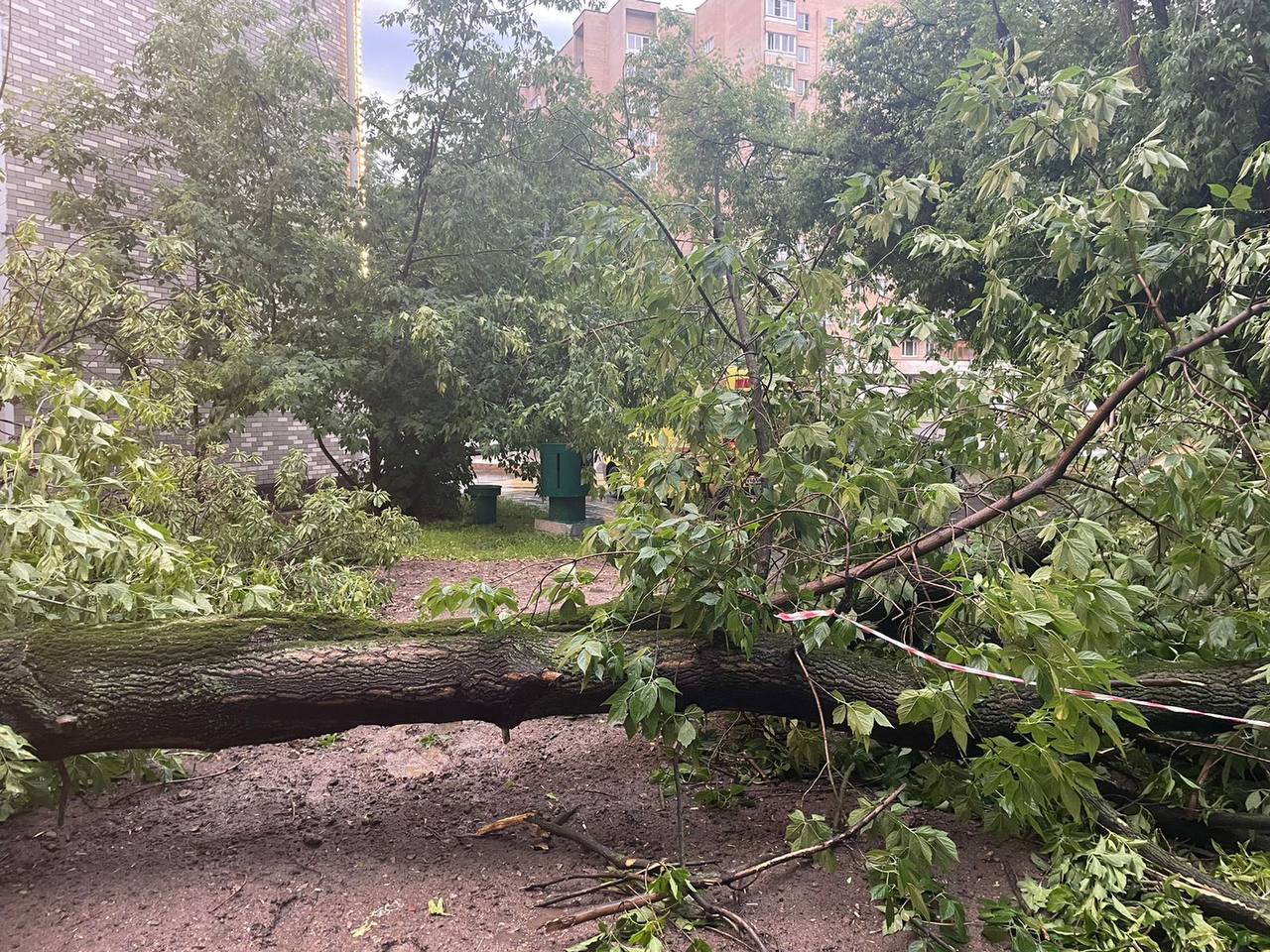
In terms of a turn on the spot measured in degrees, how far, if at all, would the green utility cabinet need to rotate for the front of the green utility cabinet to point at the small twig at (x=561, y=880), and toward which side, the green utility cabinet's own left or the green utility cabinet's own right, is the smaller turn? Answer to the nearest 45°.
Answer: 0° — it already faces it

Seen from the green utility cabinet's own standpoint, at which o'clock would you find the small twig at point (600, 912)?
The small twig is roughly at 12 o'clock from the green utility cabinet.

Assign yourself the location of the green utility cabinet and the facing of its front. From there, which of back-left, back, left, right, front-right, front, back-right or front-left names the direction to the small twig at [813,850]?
front

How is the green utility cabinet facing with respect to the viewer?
toward the camera

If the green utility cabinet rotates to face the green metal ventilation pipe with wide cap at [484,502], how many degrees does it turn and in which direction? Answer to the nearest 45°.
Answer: approximately 135° to its right

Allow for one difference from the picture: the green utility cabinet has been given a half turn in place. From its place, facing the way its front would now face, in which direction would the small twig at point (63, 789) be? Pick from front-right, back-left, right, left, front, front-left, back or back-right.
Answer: back

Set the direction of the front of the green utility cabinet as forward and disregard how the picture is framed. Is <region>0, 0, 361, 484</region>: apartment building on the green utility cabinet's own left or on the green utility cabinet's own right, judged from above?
on the green utility cabinet's own right

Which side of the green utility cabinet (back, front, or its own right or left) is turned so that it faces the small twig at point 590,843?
front

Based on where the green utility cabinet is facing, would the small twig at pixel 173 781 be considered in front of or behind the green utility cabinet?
in front

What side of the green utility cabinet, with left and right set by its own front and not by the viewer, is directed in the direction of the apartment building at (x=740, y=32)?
back

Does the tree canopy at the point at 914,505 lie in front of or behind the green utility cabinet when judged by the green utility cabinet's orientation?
in front

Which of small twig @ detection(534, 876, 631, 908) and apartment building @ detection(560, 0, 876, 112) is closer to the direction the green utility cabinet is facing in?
the small twig

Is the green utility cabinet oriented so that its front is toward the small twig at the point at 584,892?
yes

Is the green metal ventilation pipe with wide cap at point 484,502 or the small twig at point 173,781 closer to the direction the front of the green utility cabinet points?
the small twig

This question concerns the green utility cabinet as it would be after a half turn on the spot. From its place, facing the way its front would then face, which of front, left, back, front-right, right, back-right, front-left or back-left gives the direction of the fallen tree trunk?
back
